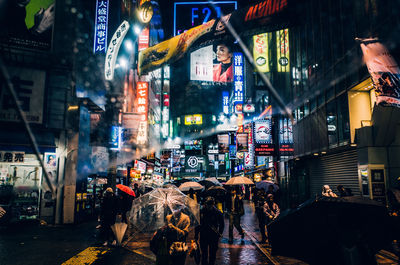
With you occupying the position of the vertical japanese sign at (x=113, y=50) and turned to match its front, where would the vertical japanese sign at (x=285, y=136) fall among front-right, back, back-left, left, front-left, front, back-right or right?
left

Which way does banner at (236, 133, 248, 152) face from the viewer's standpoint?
toward the camera

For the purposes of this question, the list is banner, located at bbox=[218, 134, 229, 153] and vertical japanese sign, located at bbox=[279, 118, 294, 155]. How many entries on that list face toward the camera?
2

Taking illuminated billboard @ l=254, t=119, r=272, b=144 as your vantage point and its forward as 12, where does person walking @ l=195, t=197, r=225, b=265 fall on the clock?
The person walking is roughly at 12 o'clock from the illuminated billboard.

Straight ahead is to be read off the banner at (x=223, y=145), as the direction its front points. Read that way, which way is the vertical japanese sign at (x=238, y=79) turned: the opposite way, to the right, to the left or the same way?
the same way

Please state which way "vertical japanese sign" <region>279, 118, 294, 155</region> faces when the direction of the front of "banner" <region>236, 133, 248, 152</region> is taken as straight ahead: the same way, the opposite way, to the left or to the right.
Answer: the same way

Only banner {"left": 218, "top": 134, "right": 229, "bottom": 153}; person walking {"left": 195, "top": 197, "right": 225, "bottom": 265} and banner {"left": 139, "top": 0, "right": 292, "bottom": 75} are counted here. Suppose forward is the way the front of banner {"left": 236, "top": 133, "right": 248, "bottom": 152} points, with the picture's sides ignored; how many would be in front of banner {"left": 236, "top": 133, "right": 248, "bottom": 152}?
2

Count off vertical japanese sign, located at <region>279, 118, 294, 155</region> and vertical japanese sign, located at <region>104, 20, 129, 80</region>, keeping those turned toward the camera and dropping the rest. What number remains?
2

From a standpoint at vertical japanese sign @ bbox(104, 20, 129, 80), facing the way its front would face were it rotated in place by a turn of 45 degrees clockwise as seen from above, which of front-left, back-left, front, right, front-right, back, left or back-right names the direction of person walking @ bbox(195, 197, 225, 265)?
front-left

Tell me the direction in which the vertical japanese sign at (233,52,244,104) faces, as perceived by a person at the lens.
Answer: facing the viewer

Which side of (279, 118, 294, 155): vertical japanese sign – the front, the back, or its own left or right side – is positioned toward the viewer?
front

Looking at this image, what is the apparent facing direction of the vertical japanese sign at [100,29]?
toward the camera
